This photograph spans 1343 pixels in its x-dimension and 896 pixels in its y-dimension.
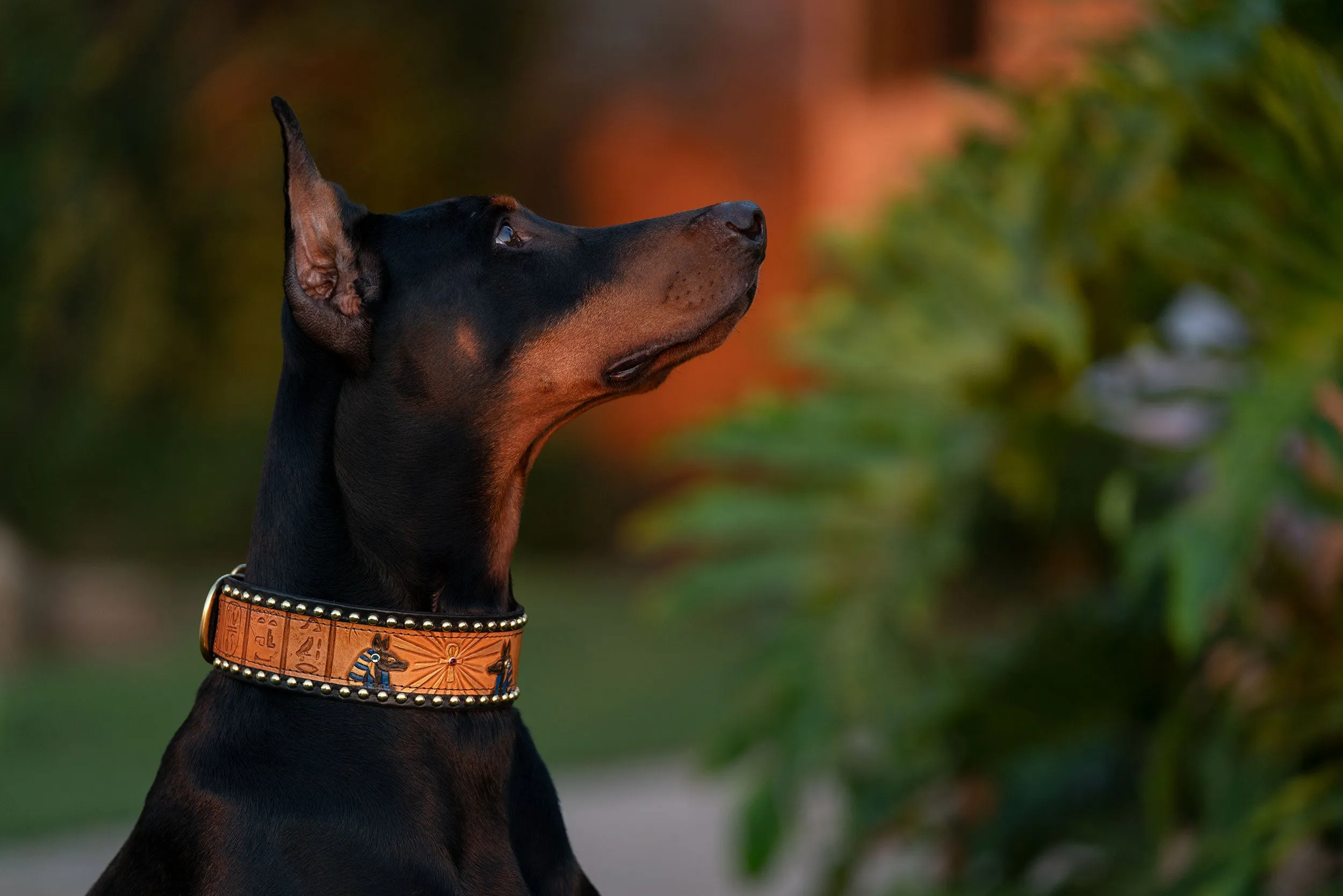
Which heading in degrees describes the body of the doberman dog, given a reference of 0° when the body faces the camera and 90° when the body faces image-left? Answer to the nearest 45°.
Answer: approximately 270°
